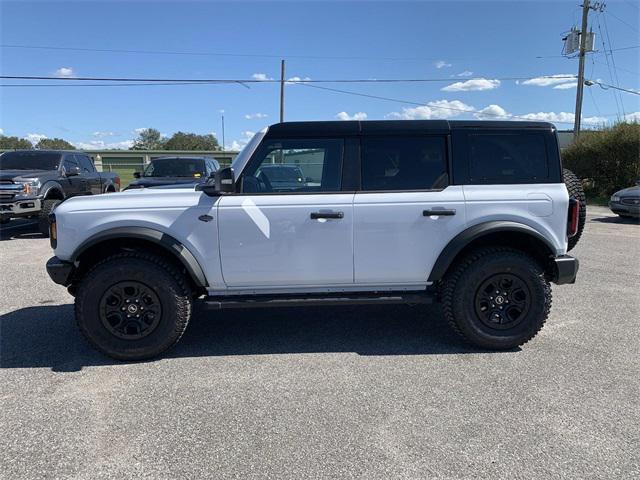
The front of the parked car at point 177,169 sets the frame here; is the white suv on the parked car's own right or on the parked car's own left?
on the parked car's own left

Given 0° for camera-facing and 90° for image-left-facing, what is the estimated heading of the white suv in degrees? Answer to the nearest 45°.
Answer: approximately 90°

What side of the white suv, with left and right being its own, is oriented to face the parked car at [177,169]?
right

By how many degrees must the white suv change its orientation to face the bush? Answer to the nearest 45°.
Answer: approximately 135° to its right

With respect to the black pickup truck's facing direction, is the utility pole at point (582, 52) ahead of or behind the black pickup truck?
behind

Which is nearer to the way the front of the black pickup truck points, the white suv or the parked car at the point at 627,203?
the white suv

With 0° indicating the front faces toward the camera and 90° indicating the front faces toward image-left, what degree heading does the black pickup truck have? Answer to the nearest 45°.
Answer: approximately 45°

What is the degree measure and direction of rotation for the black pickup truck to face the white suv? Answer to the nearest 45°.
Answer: approximately 45° to its left
